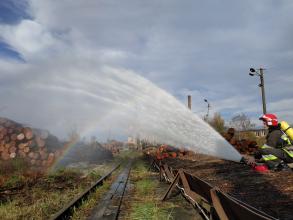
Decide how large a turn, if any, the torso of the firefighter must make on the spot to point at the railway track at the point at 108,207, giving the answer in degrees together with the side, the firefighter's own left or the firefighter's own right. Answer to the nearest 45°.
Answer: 0° — they already face it

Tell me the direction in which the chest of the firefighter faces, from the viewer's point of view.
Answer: to the viewer's left

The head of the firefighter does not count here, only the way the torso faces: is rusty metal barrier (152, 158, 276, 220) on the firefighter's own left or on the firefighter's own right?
on the firefighter's own left
